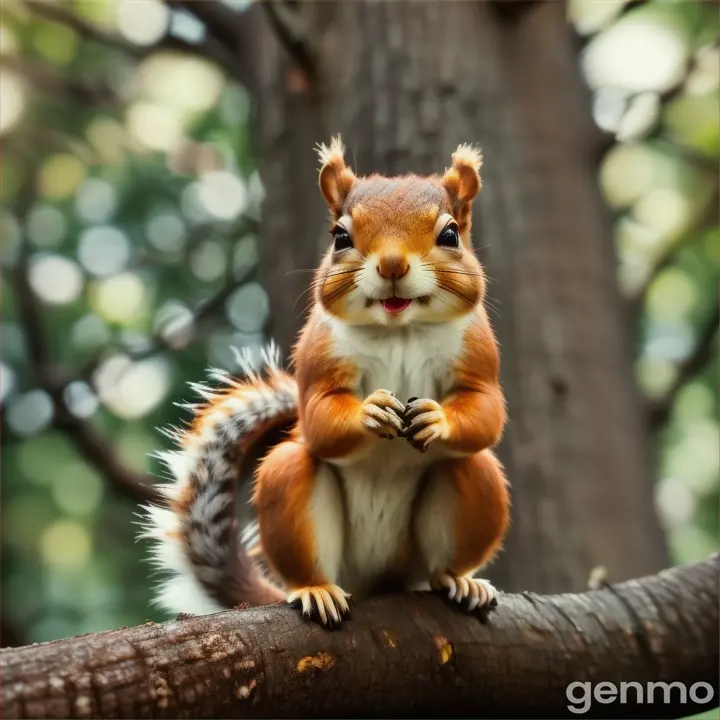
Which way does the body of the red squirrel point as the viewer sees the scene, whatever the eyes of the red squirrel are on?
toward the camera

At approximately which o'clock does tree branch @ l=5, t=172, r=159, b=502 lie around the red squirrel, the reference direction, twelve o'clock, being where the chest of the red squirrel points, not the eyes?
The tree branch is roughly at 5 o'clock from the red squirrel.

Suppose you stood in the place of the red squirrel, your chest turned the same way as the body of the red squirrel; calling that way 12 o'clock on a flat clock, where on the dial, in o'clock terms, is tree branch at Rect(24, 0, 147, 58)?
The tree branch is roughly at 5 o'clock from the red squirrel.

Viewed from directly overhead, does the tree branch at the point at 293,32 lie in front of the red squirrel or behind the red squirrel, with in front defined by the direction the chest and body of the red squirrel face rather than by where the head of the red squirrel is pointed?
behind

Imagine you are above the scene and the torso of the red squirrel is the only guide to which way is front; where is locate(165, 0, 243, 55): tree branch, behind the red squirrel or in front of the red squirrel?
behind

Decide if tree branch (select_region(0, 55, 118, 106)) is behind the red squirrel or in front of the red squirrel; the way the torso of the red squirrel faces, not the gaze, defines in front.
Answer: behind

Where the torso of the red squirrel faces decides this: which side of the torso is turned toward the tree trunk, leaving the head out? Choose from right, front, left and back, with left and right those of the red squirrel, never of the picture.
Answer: back

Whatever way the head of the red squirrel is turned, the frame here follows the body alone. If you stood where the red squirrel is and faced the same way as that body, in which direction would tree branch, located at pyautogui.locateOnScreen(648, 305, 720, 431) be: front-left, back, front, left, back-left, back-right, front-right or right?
back-left
